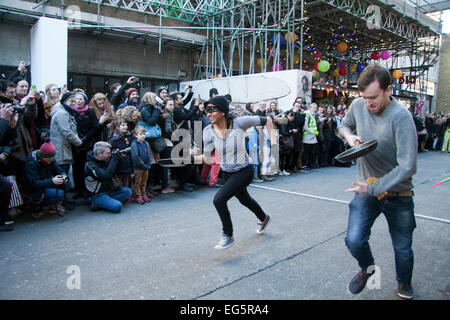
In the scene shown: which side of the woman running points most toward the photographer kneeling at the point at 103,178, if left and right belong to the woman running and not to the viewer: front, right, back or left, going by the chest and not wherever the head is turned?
right

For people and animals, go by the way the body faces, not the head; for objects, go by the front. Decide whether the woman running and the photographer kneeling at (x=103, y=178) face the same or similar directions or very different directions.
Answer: very different directions

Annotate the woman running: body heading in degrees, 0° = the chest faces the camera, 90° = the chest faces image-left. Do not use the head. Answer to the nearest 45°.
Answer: approximately 45°

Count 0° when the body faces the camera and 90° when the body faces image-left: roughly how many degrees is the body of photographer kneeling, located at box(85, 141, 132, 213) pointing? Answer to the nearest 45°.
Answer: approximately 270°

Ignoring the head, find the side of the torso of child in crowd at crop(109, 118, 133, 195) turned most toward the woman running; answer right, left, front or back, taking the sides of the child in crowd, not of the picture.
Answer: front

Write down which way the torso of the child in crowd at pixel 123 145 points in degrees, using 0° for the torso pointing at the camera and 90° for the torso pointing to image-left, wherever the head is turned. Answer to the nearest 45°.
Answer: approximately 315°

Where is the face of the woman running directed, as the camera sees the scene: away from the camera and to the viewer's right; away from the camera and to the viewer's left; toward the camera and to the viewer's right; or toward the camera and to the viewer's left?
toward the camera and to the viewer's left

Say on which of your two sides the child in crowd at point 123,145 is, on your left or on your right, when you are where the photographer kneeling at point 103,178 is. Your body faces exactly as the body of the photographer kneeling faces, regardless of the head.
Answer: on your left

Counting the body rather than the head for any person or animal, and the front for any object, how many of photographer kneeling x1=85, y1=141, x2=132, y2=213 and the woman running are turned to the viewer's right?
1

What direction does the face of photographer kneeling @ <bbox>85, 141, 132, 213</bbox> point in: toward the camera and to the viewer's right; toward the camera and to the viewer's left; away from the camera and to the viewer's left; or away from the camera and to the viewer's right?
toward the camera and to the viewer's right

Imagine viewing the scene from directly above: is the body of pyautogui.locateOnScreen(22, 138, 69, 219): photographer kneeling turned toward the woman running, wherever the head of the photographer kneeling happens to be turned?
yes

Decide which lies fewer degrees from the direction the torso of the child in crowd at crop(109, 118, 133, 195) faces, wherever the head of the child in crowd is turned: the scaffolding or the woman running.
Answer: the woman running

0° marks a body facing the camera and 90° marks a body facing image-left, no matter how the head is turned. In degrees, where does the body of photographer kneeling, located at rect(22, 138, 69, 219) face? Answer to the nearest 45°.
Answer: approximately 315°
